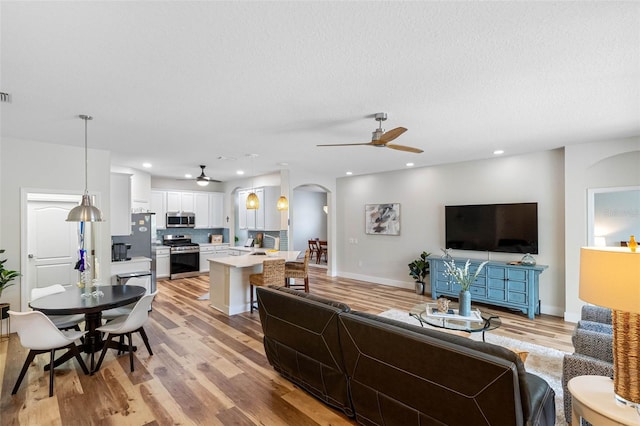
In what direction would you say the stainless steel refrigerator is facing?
to the viewer's right

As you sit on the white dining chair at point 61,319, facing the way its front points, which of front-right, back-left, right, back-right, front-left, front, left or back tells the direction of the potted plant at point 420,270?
front-left

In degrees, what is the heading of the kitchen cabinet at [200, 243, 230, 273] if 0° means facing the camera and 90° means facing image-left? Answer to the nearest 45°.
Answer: approximately 0°

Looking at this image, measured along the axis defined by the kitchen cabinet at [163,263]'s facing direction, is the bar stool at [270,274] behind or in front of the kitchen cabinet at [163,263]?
in front

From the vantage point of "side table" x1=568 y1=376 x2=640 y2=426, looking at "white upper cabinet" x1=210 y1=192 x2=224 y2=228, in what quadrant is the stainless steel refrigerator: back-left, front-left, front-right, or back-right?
front-left

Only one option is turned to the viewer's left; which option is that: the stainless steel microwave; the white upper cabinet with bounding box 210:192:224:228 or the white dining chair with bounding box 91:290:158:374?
the white dining chair

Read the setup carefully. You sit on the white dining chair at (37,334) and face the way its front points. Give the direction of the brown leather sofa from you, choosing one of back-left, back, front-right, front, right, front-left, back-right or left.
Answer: right

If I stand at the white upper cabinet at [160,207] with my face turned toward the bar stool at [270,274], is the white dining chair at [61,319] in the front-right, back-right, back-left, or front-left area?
front-right

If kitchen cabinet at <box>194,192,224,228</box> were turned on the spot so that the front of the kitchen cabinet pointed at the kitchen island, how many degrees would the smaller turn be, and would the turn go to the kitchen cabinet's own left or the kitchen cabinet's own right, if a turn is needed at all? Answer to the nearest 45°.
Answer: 0° — it already faces it

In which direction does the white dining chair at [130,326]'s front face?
to the viewer's left

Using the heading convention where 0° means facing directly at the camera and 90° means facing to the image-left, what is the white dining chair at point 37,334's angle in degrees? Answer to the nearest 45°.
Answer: approximately 225°

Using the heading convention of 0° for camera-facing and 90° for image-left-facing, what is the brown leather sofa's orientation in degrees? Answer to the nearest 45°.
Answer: approximately 225°

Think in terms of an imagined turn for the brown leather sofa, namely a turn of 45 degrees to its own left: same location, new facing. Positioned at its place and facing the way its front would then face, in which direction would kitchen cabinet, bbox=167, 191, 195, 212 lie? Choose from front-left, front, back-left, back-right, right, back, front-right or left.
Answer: front-left

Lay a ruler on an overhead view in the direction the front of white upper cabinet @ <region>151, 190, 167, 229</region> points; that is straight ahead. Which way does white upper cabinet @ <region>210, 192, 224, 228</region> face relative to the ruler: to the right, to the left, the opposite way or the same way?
the same way

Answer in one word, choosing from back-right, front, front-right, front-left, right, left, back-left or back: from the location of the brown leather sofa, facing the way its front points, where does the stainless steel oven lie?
left

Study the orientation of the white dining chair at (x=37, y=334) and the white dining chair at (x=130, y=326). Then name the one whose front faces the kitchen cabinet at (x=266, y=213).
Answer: the white dining chair at (x=37, y=334)

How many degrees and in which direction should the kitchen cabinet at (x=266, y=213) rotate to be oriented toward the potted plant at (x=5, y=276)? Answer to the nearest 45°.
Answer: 0° — it already faces it

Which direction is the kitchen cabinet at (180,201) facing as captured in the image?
toward the camera
